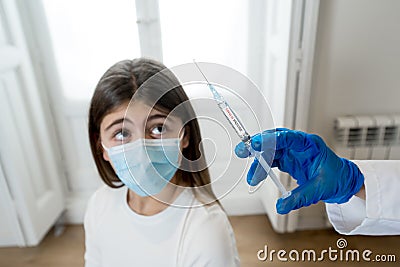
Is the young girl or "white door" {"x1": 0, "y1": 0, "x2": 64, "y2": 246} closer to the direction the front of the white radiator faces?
the young girl

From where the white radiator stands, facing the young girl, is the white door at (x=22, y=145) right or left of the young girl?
right

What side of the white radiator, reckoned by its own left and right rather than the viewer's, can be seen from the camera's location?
front

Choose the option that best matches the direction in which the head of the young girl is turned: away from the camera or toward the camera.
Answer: toward the camera

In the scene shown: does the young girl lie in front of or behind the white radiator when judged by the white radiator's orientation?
in front

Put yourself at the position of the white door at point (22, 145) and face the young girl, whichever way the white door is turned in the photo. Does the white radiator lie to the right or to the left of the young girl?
left

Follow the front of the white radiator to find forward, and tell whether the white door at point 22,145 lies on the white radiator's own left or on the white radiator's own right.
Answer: on the white radiator's own right
